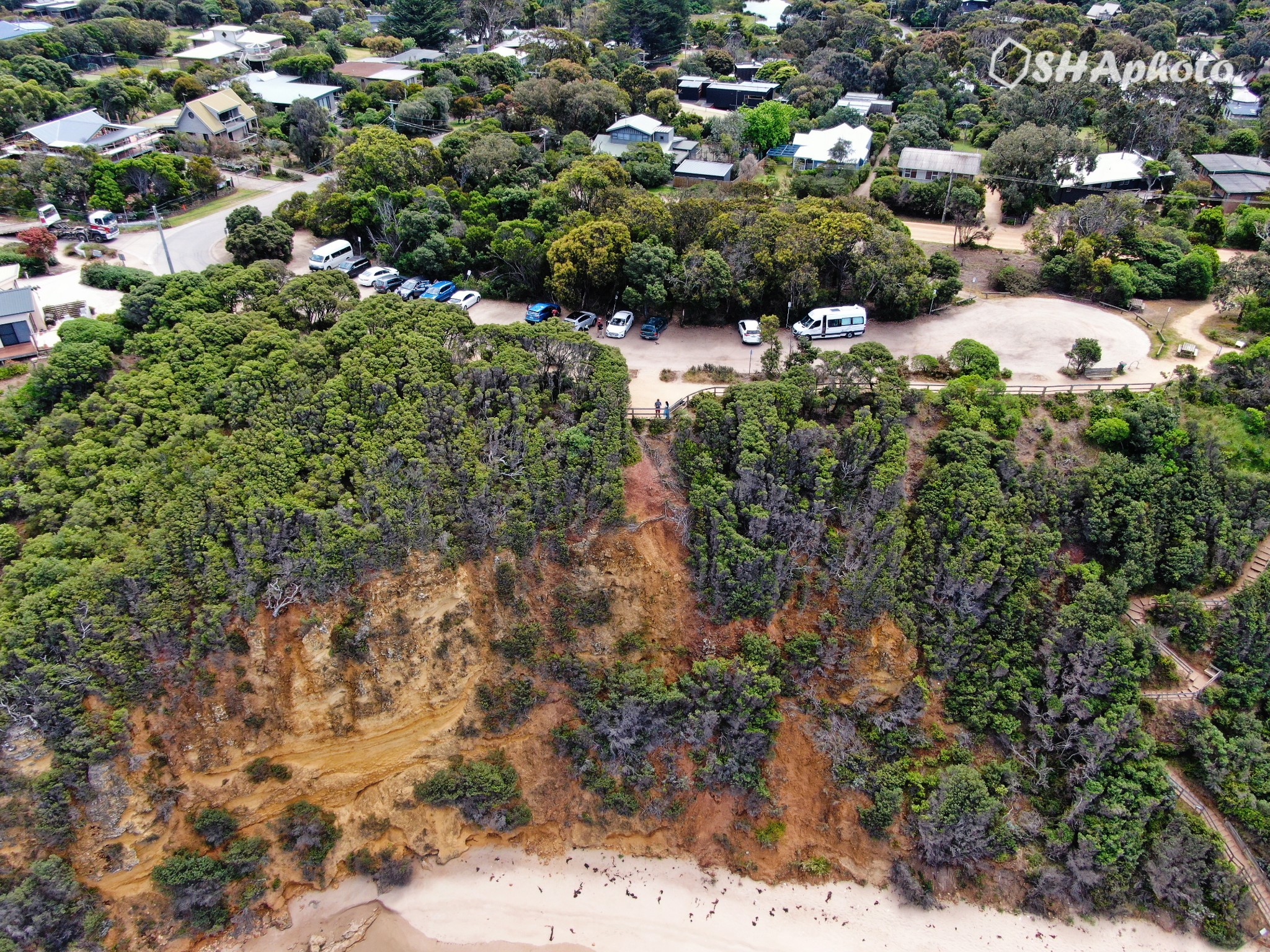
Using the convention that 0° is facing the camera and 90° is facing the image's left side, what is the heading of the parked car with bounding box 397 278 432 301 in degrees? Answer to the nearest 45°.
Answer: approximately 45°

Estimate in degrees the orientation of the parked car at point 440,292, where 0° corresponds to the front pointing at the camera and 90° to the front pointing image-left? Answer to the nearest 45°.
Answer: approximately 45°

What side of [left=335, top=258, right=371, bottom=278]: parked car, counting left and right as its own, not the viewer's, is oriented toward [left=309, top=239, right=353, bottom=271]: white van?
right

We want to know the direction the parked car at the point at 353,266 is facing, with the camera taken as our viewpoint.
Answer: facing the viewer and to the left of the viewer

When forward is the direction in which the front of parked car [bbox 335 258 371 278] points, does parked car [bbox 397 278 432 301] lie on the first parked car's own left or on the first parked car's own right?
on the first parked car's own left

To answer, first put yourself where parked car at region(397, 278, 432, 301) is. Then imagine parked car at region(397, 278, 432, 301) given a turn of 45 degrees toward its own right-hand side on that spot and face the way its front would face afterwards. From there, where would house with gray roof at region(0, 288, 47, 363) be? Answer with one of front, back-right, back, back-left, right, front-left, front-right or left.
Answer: front

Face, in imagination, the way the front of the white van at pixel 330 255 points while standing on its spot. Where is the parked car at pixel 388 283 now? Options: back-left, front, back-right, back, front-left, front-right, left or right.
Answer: left

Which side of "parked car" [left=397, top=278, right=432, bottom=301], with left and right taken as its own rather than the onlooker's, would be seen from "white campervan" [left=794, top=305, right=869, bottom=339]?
left

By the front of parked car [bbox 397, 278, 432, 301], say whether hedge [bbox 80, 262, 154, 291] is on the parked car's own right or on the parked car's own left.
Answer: on the parked car's own right

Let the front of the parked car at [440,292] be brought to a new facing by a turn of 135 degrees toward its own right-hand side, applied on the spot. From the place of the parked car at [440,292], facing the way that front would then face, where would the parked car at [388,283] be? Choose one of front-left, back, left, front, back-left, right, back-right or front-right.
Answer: front-left

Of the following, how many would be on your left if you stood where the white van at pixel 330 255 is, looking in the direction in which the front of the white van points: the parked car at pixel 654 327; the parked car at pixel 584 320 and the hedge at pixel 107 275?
2
